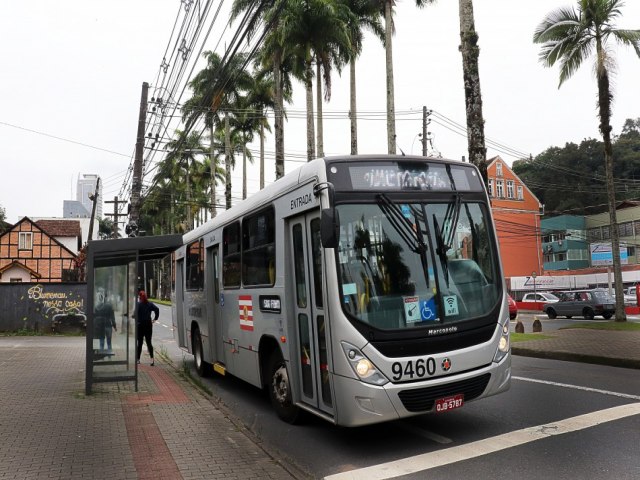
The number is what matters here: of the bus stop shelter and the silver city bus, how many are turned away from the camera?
0

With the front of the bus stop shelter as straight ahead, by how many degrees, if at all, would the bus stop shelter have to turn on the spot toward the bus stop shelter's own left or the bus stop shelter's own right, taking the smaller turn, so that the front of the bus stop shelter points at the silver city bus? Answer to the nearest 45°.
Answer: approximately 45° to the bus stop shelter's own right

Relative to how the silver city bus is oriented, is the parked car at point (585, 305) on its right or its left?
on its left

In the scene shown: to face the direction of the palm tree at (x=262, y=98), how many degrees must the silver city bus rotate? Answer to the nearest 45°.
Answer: approximately 135° to its left

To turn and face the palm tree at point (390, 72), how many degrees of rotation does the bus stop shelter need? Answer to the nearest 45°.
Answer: approximately 45° to its left

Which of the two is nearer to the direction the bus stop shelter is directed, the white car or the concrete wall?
the white car

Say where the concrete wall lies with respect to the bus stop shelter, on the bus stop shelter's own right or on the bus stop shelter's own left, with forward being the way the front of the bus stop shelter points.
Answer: on the bus stop shelter's own left

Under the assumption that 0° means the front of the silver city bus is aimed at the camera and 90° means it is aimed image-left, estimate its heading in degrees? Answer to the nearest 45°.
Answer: approximately 315°

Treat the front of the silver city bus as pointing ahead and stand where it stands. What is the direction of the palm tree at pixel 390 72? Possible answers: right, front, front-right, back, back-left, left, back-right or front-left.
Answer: back-left

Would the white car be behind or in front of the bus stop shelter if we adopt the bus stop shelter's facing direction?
in front

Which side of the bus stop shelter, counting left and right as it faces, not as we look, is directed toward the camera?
right
